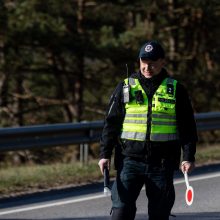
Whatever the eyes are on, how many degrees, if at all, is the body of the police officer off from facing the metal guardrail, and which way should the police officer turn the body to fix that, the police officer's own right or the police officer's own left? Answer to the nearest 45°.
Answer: approximately 180°

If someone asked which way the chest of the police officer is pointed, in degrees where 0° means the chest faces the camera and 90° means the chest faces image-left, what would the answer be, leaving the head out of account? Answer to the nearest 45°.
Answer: approximately 0°
